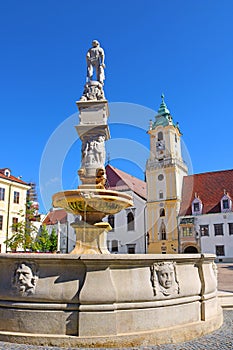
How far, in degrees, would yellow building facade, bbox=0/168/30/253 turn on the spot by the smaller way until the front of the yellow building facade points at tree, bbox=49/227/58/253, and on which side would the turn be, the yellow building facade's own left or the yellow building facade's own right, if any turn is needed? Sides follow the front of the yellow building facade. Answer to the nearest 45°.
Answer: approximately 90° to the yellow building facade's own left

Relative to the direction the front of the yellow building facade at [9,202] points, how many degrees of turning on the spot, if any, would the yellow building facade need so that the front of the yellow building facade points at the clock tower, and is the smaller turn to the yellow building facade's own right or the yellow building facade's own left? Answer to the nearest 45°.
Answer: approximately 45° to the yellow building facade's own left

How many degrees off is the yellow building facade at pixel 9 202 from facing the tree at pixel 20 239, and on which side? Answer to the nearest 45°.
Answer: approximately 45° to its right

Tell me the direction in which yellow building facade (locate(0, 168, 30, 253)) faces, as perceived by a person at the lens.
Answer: facing the viewer and to the right of the viewer

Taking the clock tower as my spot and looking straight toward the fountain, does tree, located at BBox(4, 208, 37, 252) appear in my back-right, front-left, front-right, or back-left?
front-right

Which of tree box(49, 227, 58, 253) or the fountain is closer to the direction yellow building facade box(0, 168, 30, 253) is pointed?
the fountain

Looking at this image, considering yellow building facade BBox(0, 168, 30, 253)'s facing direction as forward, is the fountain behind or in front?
in front
